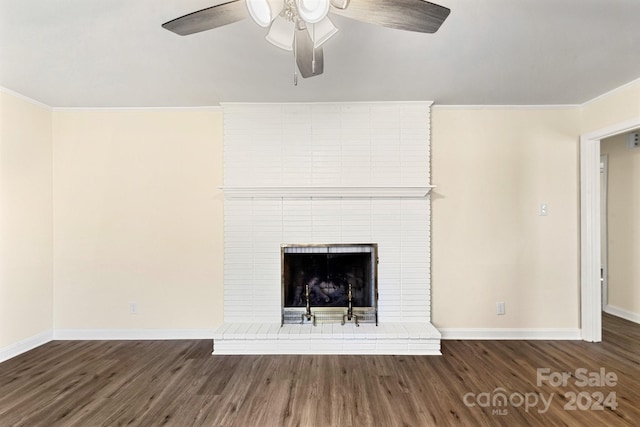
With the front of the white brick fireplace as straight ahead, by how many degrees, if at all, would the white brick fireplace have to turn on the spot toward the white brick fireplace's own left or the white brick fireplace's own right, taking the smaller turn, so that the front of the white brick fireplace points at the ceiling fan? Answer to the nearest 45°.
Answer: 0° — it already faces it

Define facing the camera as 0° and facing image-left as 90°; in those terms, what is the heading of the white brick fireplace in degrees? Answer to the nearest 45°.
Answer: approximately 0°
